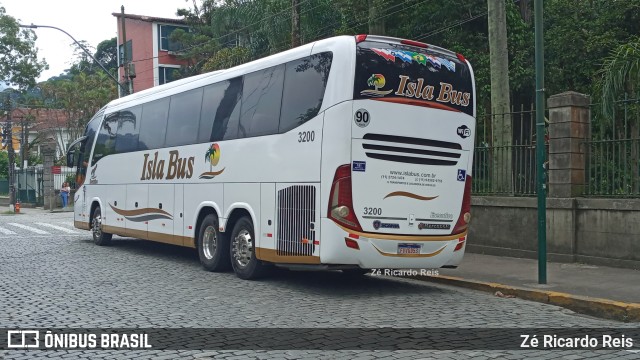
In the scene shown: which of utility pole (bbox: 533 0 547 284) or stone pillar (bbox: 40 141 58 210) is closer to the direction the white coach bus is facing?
the stone pillar

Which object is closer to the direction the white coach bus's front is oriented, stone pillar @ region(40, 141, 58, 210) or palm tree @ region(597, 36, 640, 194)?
the stone pillar

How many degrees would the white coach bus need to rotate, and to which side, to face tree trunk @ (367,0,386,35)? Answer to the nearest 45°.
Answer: approximately 45° to its right

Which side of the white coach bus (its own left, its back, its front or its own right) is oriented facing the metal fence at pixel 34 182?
front

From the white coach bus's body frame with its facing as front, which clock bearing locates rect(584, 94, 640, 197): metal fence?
The metal fence is roughly at 4 o'clock from the white coach bus.

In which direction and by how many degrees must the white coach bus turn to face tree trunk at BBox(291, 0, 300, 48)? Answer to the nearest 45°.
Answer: approximately 45° to its right

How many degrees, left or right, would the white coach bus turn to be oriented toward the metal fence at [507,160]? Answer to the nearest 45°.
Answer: approximately 90° to its right

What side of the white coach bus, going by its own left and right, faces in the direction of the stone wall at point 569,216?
back

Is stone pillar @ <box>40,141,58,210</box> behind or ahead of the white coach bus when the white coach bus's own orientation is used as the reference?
ahead

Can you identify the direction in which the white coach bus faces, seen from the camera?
facing away from the viewer and to the left of the viewer

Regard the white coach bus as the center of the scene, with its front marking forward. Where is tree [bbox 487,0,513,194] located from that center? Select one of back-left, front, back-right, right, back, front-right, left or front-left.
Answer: right
